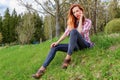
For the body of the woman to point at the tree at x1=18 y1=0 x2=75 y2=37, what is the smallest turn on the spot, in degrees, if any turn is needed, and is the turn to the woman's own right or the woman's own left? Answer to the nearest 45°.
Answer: approximately 135° to the woman's own right

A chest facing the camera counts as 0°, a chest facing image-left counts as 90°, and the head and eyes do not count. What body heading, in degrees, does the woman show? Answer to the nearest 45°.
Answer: approximately 45°
